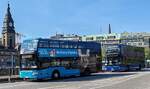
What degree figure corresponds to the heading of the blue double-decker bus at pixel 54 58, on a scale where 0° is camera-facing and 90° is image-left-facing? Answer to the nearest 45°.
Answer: approximately 45°
